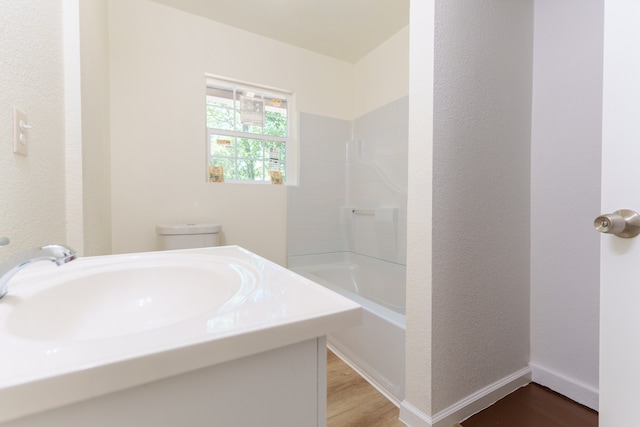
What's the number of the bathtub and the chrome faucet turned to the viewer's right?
1

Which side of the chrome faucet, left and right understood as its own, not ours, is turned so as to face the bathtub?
front

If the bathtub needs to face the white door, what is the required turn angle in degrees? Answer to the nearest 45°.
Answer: approximately 90° to its left

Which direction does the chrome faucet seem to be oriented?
to the viewer's right

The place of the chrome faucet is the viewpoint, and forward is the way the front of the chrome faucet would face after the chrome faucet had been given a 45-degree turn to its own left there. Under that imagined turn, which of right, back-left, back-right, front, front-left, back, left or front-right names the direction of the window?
front

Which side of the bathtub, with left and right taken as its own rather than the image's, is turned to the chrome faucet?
front

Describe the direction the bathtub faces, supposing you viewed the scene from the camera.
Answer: facing the viewer and to the left of the viewer

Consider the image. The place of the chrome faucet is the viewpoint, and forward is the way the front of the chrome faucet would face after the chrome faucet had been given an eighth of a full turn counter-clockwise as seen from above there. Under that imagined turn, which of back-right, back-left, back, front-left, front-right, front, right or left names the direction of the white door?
right

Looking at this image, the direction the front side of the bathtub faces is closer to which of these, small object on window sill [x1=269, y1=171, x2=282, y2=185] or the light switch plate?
the light switch plate

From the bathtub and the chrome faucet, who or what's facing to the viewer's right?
the chrome faucet

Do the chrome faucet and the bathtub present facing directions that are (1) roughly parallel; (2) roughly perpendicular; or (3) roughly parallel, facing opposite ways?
roughly parallel, facing opposite ways
